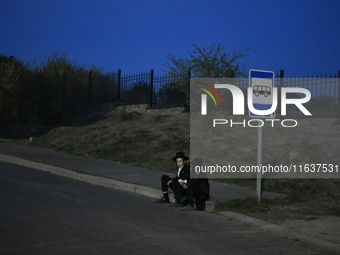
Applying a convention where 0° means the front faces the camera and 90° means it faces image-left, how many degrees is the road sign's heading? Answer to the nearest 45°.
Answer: approximately 0°

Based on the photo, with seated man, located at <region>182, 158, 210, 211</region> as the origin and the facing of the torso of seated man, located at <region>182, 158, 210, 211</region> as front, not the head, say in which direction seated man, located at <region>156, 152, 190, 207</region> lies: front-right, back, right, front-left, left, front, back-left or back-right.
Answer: right

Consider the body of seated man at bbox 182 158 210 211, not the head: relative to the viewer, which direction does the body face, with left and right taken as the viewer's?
facing the viewer and to the left of the viewer

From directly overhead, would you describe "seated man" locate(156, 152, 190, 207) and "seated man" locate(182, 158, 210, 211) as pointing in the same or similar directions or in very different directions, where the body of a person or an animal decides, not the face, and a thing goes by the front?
same or similar directions

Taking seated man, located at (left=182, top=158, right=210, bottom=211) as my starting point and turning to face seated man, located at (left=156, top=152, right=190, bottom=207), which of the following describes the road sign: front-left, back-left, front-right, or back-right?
back-right

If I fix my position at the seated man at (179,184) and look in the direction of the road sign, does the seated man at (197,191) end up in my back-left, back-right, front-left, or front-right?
front-right

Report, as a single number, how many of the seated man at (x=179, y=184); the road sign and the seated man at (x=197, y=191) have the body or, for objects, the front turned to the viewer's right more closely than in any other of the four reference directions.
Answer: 0
